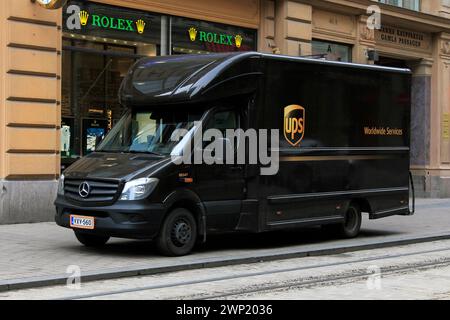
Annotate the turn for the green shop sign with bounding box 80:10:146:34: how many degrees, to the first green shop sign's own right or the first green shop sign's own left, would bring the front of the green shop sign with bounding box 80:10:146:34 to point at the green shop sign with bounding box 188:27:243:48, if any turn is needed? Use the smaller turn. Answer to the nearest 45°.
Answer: approximately 90° to the first green shop sign's own left

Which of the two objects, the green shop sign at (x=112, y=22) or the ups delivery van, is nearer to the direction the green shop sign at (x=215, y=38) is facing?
the ups delivery van

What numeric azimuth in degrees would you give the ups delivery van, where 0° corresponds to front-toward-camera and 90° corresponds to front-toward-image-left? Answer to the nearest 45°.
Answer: approximately 45°

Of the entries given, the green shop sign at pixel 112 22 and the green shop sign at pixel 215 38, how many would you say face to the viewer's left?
0

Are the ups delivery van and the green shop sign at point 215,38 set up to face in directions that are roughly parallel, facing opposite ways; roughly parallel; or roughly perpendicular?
roughly perpendicular

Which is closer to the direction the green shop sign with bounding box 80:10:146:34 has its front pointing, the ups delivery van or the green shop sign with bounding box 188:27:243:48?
the ups delivery van

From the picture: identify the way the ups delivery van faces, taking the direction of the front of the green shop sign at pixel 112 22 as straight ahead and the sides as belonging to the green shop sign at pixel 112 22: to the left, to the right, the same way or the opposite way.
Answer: to the right

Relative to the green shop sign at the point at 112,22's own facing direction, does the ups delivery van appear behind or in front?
in front

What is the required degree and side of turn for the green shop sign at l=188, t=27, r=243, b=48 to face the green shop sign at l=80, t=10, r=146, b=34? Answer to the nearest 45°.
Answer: approximately 90° to its right

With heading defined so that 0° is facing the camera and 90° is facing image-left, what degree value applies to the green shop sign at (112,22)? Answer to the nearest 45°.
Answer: approximately 315°

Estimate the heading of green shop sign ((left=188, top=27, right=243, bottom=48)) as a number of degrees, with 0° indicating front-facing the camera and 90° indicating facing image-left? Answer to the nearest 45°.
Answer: approximately 315°

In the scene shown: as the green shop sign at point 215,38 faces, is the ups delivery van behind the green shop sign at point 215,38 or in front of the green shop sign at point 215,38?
in front

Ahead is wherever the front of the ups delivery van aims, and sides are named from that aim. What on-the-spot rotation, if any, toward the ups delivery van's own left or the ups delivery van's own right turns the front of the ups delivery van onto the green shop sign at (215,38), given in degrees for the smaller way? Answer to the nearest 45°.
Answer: approximately 135° to the ups delivery van's own right

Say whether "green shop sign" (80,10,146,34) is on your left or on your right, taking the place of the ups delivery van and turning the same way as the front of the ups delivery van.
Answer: on your right
